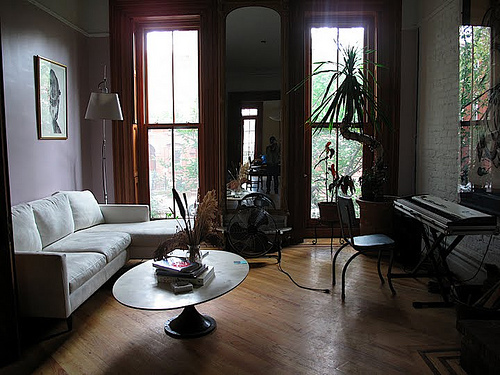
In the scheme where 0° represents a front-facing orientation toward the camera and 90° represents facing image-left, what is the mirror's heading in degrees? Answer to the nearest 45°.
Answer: approximately 0°

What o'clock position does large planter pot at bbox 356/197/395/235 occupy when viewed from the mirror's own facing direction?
The large planter pot is roughly at 10 o'clock from the mirror.

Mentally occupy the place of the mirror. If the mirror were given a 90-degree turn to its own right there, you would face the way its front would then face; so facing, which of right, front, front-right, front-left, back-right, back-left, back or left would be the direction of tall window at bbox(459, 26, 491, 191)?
back-left

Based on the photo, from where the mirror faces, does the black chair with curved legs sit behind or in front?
in front

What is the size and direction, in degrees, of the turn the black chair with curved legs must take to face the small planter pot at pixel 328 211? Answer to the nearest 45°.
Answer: approximately 90° to its left

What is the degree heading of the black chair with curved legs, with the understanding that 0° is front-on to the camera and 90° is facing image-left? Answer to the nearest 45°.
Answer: approximately 270°

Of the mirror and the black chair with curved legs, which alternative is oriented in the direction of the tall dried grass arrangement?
the mirror

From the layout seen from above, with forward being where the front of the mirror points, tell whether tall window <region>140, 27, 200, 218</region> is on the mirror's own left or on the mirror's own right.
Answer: on the mirror's own right

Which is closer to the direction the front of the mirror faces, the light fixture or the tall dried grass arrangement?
the tall dried grass arrangement

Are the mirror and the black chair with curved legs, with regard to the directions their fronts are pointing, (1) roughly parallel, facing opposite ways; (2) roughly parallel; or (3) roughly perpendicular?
roughly perpendicular

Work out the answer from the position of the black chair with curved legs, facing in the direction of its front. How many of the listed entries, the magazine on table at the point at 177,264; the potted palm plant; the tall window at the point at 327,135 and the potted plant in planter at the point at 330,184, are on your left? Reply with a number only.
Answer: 3

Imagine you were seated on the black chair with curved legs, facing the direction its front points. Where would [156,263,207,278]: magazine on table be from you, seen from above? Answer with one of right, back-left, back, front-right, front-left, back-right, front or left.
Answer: back-right

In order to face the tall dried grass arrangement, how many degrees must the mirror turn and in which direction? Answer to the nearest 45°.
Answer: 0° — it already faces it

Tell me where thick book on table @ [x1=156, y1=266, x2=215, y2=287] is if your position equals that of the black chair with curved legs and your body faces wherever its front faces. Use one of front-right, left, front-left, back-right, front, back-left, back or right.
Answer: back-right

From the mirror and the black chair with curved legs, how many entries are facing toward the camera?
1

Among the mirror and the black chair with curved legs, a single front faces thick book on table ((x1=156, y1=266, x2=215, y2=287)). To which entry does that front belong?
the mirror
